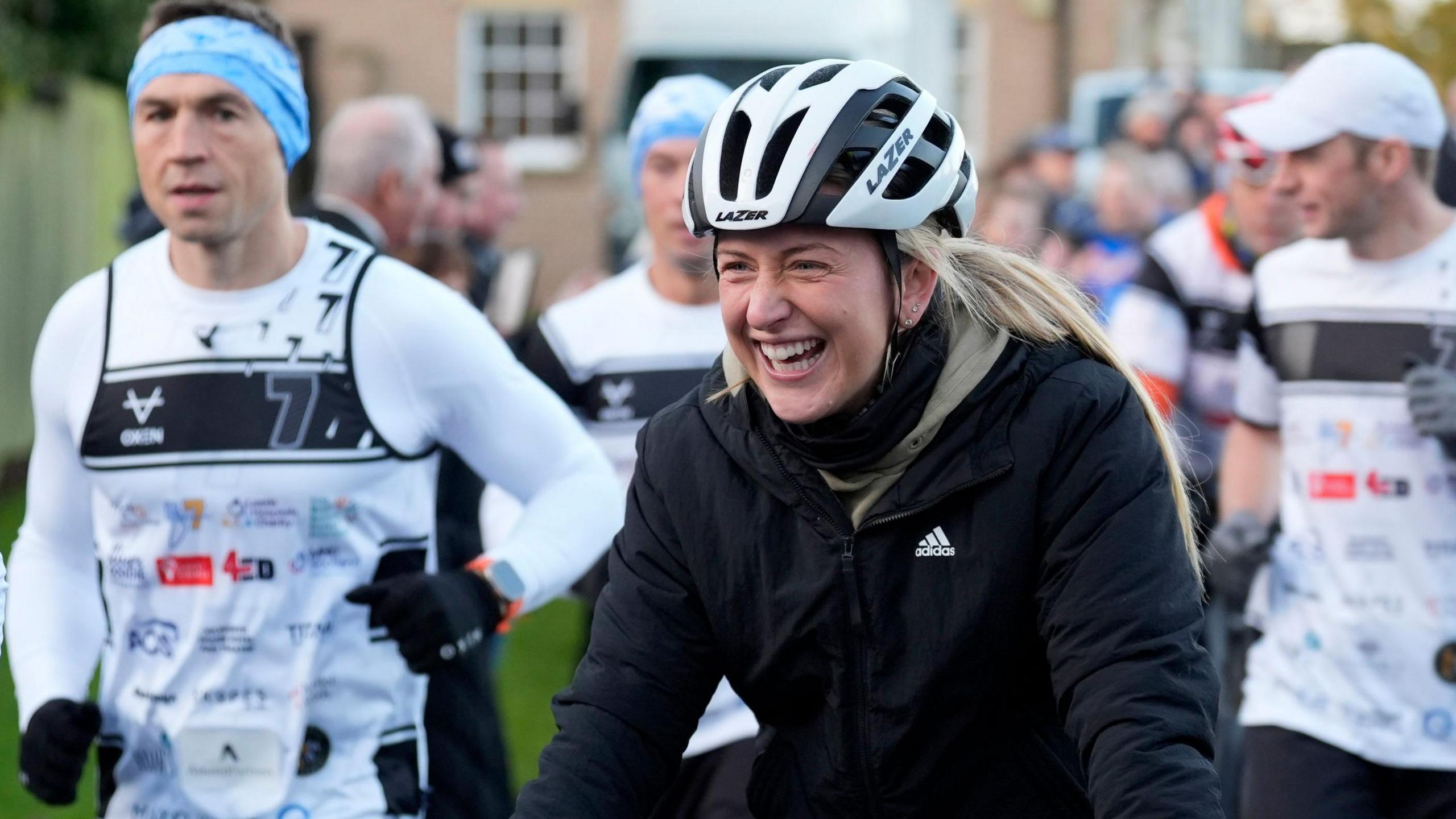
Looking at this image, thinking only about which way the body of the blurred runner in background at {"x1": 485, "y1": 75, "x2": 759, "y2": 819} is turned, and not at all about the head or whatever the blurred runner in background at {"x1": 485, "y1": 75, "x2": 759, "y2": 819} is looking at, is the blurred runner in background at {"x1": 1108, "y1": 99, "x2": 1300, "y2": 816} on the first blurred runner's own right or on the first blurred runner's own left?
on the first blurred runner's own left

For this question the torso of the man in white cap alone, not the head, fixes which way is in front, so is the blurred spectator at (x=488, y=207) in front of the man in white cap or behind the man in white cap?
behind

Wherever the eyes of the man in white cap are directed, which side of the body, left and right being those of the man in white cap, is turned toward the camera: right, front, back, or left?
front

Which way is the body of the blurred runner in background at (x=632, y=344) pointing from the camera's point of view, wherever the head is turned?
toward the camera

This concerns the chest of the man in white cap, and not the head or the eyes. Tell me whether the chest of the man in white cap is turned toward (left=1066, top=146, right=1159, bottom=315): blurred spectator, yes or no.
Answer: no

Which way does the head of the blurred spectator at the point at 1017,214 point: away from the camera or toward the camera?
toward the camera

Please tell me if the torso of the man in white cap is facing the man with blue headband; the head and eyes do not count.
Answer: no

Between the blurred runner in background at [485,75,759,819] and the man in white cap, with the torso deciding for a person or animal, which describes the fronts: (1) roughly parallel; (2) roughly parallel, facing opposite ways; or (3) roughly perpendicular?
roughly parallel

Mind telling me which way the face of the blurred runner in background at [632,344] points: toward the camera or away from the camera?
toward the camera

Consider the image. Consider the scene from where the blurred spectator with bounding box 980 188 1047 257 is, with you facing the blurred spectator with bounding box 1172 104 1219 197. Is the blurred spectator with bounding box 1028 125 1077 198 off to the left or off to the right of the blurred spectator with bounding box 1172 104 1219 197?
left

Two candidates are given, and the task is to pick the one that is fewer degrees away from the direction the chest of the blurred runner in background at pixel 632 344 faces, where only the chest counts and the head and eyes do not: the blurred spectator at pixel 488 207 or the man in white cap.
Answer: the man in white cap

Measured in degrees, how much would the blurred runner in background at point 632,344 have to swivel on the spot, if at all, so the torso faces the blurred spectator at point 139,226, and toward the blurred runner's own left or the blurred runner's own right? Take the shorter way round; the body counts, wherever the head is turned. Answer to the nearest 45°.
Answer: approximately 135° to the blurred runner's own right
